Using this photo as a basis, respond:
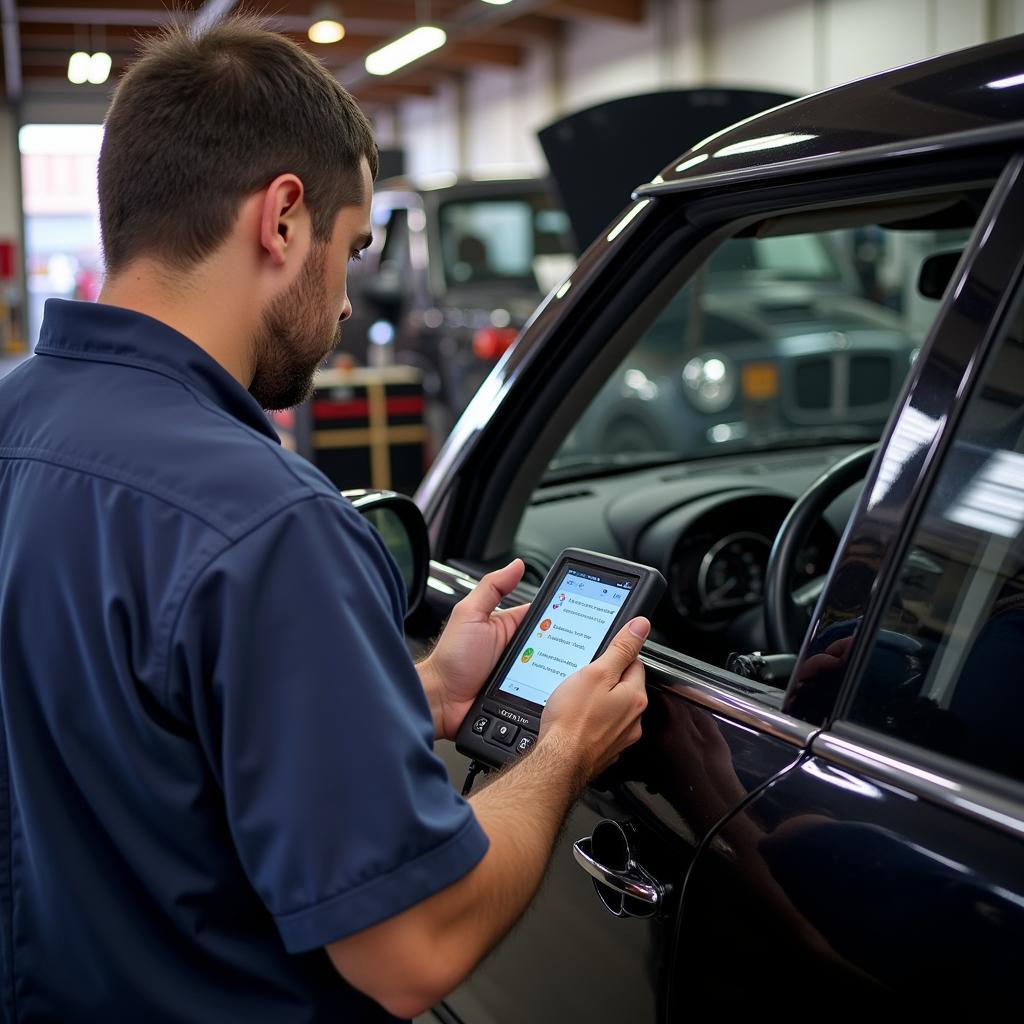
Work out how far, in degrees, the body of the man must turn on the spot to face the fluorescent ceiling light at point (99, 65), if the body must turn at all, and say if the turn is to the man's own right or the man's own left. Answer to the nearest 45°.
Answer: approximately 45° to the man's own left

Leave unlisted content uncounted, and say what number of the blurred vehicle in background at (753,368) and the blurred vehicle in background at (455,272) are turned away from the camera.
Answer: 0

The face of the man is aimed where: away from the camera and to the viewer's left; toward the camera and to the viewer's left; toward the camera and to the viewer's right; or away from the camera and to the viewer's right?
away from the camera and to the viewer's right

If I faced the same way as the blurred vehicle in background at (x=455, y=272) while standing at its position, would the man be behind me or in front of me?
in front

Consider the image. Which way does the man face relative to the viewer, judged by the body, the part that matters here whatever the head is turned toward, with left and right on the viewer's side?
facing away from the viewer and to the right of the viewer

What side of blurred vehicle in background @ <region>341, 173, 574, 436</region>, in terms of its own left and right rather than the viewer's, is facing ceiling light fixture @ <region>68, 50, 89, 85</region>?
right

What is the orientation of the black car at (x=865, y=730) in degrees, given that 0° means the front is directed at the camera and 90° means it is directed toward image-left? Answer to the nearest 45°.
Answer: approximately 135°

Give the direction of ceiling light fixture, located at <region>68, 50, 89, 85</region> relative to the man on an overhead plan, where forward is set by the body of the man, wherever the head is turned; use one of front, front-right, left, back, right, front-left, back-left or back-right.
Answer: front-left

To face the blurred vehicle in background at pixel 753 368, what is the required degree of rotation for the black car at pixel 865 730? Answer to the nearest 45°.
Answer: approximately 45° to its right

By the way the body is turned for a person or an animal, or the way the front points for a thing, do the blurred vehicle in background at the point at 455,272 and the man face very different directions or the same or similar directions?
very different directions

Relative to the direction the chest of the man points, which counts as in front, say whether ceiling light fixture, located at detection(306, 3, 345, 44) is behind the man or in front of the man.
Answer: in front

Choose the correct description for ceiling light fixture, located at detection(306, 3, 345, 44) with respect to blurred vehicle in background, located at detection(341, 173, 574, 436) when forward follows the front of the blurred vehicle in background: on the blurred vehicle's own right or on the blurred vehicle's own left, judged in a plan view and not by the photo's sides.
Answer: on the blurred vehicle's own right

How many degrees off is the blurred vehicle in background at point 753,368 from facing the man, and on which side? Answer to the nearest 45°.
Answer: approximately 45° to its right

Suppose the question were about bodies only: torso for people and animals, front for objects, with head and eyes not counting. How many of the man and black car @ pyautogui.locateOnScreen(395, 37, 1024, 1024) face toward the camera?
0

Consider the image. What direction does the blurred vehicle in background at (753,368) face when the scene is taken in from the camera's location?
facing the viewer and to the right of the viewer
